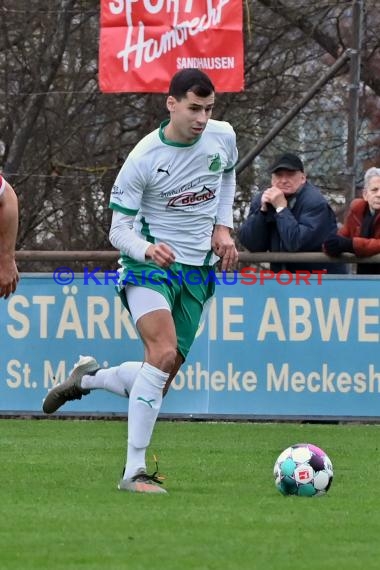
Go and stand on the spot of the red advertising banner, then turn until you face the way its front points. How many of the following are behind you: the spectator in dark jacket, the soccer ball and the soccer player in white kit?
0

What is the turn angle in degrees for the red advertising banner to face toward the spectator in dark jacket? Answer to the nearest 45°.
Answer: approximately 45° to its left

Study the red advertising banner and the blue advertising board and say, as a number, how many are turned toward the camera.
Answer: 2

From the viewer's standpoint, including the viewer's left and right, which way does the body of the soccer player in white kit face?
facing the viewer and to the right of the viewer

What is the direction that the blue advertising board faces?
toward the camera

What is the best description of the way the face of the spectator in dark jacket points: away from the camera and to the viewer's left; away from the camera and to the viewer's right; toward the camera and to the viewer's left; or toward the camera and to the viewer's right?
toward the camera and to the viewer's left

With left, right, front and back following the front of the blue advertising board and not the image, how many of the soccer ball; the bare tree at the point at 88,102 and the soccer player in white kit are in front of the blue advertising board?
2

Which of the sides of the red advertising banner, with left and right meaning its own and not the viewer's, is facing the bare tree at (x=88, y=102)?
back

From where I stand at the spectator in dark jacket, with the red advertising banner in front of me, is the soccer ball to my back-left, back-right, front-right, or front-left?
back-left

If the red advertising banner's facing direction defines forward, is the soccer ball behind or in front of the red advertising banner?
in front

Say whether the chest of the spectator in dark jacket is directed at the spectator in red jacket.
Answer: no

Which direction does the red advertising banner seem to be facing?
toward the camera

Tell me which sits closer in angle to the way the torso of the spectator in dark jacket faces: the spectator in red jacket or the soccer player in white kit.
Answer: the soccer player in white kit

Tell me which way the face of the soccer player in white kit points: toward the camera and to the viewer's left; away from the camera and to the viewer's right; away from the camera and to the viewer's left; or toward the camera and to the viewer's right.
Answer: toward the camera and to the viewer's right

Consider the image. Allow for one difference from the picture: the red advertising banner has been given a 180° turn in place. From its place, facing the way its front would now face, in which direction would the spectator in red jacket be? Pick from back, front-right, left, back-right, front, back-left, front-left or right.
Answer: back-right

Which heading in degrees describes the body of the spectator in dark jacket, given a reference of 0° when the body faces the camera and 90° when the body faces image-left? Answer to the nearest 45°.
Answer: approximately 45°
